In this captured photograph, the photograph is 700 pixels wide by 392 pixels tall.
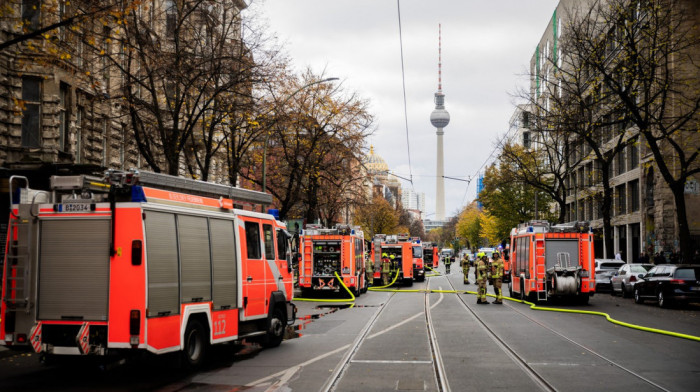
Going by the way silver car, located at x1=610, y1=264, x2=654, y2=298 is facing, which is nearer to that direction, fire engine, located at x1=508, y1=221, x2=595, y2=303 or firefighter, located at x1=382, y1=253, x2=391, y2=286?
the firefighter

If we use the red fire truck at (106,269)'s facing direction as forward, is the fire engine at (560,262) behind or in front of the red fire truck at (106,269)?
in front

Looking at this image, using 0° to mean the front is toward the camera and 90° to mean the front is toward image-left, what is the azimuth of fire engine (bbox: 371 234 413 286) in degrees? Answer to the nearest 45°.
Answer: approximately 180°

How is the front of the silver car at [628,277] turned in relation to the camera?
facing away from the viewer and to the left of the viewer

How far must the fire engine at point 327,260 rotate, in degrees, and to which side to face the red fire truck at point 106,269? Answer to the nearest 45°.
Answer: approximately 180°

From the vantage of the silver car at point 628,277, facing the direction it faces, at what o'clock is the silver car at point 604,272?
the silver car at point 604,272 is roughly at 1 o'clock from the silver car at point 628,277.

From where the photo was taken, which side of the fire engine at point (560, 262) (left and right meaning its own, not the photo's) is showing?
back

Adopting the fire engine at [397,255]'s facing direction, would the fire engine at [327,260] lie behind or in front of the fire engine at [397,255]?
behind
